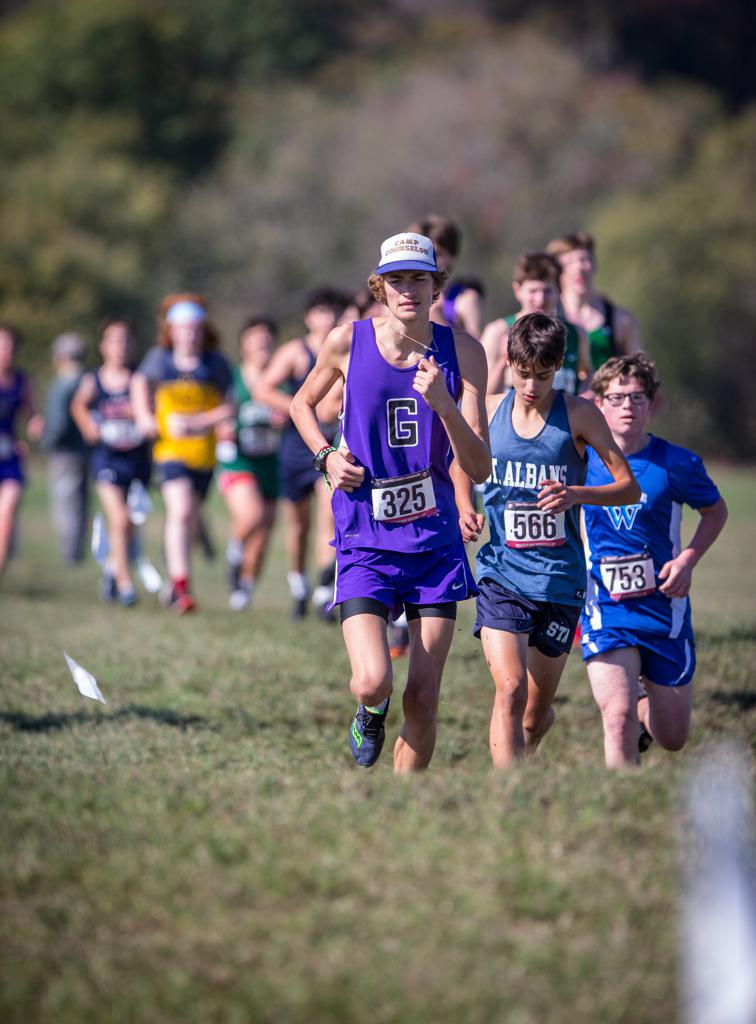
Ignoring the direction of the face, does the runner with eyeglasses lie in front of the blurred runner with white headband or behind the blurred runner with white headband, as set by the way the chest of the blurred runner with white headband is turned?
in front

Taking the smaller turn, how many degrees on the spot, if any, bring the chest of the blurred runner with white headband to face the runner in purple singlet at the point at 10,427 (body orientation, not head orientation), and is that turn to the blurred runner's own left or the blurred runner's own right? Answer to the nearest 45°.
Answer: approximately 135° to the blurred runner's own right

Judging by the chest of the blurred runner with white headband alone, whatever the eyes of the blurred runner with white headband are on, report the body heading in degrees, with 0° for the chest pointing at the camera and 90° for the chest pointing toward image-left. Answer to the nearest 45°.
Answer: approximately 0°

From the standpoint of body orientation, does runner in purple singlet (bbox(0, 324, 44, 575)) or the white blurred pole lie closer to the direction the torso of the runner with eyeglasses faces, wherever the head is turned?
the white blurred pole

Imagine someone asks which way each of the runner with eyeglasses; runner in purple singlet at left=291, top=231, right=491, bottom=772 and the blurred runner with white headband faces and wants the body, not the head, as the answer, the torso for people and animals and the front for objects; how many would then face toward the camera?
3

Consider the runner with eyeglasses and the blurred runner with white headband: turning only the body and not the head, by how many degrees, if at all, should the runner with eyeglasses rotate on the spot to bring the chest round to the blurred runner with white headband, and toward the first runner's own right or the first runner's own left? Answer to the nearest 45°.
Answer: approximately 135° to the first runner's own right

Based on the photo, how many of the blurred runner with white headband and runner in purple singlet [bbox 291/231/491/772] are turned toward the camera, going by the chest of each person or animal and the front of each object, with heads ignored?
2

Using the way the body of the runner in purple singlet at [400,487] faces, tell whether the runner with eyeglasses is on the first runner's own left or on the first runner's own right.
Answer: on the first runner's own left

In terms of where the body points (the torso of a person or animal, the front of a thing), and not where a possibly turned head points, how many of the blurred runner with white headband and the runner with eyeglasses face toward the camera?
2

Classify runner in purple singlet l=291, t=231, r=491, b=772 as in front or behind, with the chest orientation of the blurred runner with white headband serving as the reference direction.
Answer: in front

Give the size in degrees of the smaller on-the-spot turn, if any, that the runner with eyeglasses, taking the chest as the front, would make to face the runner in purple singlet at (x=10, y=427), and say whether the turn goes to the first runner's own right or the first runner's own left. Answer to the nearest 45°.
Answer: approximately 135° to the first runner's own right

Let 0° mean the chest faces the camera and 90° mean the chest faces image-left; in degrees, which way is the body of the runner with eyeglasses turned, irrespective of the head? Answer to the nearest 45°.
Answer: approximately 0°
